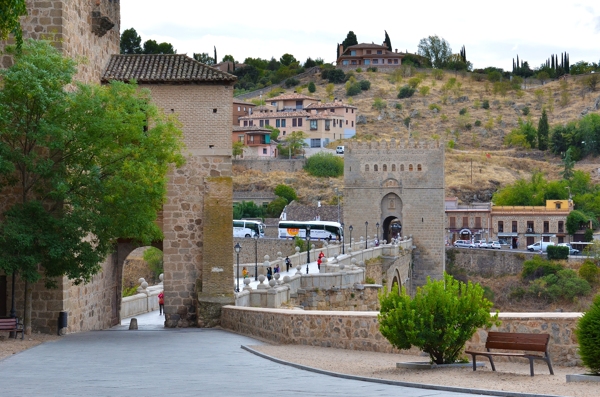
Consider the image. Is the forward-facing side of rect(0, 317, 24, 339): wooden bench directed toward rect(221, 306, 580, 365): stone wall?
yes

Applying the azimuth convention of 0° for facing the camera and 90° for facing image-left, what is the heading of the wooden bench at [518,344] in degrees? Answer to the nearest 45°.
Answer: approximately 45°

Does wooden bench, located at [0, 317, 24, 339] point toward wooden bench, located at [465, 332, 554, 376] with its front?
yes

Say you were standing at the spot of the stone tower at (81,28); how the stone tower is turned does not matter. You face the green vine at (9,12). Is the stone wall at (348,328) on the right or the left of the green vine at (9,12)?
left

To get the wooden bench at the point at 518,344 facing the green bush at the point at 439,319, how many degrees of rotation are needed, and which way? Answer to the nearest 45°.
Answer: approximately 45° to its right

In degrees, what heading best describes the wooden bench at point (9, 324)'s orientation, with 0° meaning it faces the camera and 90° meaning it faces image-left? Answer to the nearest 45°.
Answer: approximately 315°
